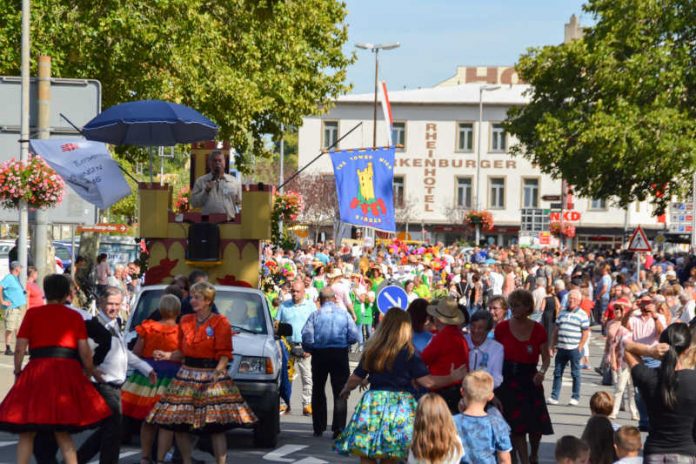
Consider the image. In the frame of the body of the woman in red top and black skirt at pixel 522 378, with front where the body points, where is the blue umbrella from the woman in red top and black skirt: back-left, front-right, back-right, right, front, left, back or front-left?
back-right

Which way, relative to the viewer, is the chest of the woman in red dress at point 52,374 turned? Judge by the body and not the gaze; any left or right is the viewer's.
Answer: facing away from the viewer

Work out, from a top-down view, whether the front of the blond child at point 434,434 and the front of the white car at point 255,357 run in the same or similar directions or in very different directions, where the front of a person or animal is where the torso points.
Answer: very different directions

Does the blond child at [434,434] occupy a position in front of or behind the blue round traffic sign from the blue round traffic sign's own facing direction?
in front

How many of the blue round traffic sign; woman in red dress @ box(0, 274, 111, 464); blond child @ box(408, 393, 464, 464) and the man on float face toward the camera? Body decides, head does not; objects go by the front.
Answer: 2

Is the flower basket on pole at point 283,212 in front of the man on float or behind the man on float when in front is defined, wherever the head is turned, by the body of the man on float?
behind

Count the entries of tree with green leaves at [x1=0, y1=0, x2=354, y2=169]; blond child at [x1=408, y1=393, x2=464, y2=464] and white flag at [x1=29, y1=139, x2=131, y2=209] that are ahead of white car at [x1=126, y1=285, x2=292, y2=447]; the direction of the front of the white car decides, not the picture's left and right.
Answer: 1

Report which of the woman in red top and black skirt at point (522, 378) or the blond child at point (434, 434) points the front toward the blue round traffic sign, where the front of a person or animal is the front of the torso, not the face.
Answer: the blond child

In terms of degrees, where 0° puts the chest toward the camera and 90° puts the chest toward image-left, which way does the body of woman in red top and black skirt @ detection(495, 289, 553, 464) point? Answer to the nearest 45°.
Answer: approximately 0°

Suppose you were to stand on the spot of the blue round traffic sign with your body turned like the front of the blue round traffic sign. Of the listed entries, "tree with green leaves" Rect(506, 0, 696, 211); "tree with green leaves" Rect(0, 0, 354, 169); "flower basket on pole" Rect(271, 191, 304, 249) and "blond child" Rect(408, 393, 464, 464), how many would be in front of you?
1

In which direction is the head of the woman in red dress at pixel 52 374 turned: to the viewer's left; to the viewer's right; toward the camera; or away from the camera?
away from the camera

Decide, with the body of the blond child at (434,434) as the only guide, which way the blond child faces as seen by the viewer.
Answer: away from the camera
